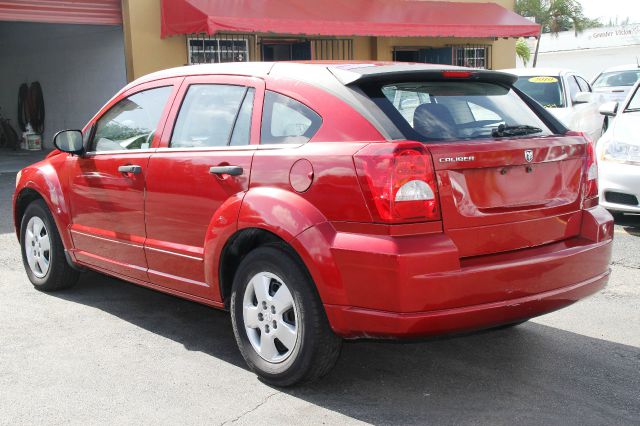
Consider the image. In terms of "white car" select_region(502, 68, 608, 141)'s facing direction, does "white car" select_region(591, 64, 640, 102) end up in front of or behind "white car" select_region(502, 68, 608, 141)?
behind

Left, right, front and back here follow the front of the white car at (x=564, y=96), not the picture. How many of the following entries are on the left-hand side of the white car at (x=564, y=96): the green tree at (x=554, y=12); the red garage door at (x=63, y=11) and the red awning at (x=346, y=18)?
0

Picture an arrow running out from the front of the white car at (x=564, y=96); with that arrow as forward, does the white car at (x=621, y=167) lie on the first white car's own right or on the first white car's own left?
on the first white car's own left

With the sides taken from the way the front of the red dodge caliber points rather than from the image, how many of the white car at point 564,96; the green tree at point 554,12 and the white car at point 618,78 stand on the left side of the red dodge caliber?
0

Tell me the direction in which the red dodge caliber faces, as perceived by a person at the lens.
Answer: facing away from the viewer and to the left of the viewer

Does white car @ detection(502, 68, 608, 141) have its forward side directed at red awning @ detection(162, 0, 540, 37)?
no

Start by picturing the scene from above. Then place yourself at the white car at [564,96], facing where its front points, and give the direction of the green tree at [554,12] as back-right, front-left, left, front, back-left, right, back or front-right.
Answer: back-right

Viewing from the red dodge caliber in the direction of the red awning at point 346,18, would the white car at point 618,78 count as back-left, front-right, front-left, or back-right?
front-right

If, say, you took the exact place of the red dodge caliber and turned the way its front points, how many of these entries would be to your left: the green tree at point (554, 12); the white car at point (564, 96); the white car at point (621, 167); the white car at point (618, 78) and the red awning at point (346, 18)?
0

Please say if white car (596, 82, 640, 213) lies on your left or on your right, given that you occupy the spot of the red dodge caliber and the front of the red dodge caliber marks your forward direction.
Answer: on your right

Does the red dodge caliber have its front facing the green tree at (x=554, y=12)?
no

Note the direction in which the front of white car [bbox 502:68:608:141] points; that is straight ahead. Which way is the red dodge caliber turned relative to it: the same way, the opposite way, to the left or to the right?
to the right

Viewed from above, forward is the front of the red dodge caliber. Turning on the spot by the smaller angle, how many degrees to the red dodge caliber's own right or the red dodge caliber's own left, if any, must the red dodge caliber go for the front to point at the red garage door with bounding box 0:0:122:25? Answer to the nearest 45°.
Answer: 0° — it already faces it

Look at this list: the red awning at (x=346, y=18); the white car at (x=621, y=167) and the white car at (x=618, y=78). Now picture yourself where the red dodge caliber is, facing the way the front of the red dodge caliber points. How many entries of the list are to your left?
0

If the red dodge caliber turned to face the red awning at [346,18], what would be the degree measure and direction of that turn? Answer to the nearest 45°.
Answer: approximately 45° to its right

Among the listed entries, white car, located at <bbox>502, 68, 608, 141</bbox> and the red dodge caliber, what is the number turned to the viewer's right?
0

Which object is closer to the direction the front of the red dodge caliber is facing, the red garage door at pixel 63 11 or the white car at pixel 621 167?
the red garage door
